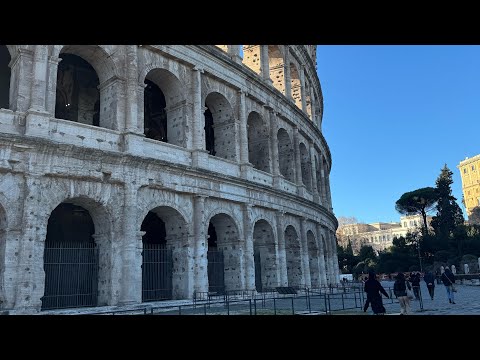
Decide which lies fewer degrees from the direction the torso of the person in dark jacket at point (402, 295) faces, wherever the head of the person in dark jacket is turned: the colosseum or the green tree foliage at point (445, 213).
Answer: the green tree foliage

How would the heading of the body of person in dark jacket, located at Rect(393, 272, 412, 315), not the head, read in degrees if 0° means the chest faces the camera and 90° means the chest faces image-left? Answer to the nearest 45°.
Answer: approximately 180°

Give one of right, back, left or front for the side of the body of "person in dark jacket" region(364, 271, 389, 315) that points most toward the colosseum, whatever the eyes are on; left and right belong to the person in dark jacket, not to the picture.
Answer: left

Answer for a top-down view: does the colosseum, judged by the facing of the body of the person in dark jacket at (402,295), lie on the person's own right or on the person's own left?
on the person's own left

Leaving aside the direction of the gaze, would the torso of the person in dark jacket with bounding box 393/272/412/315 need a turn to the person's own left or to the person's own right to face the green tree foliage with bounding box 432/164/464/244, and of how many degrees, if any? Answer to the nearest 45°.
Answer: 0° — they already face it

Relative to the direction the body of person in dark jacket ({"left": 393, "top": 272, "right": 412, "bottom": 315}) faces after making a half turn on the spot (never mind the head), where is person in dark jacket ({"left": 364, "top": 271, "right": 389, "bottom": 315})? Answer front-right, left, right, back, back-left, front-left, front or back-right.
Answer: front-right

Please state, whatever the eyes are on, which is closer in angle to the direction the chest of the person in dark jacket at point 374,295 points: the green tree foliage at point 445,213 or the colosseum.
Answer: the green tree foliage

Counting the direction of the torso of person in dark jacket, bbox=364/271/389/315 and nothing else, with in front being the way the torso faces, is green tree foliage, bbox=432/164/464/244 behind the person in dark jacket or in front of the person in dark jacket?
in front

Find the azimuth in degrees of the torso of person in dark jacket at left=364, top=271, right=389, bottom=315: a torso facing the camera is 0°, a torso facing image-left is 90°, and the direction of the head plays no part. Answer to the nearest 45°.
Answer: approximately 180°
